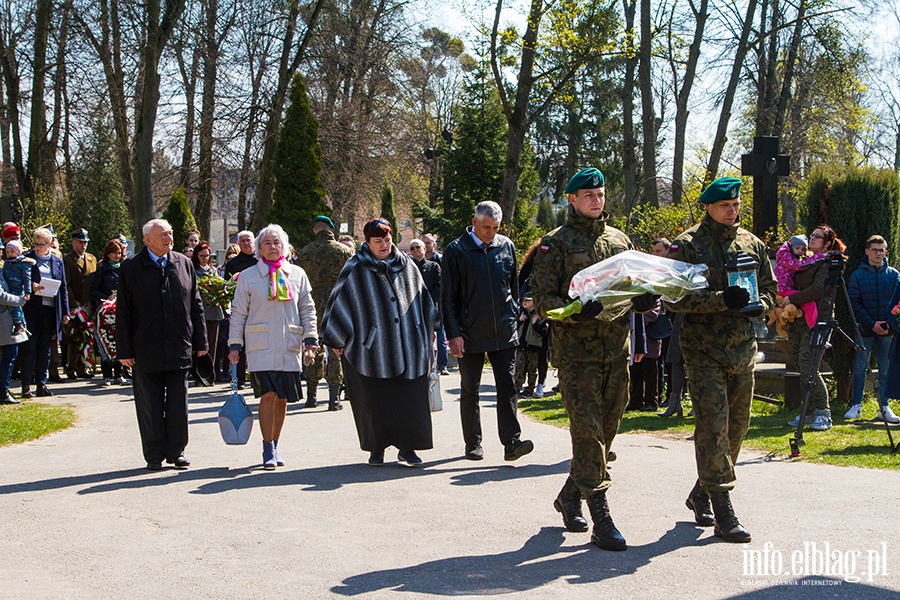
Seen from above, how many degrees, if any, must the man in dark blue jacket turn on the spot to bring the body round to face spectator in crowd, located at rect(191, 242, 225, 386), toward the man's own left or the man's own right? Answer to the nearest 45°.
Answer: approximately 90° to the man's own right

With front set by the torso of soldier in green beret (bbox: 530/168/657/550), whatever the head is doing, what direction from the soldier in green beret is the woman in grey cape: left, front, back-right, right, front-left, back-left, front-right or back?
back

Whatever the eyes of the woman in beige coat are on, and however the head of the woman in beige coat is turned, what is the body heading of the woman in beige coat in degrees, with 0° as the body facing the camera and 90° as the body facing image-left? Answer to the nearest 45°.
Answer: approximately 0°

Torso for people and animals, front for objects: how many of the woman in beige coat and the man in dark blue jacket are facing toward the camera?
2

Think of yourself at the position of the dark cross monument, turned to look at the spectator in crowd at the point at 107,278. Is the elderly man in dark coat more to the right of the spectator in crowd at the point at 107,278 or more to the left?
left

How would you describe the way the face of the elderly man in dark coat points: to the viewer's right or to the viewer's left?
to the viewer's right

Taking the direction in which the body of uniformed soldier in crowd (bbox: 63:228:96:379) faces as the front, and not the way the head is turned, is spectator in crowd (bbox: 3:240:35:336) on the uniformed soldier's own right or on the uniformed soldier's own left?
on the uniformed soldier's own right

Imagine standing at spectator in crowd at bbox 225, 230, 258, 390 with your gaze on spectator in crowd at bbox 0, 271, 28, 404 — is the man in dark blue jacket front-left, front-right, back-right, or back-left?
back-left
